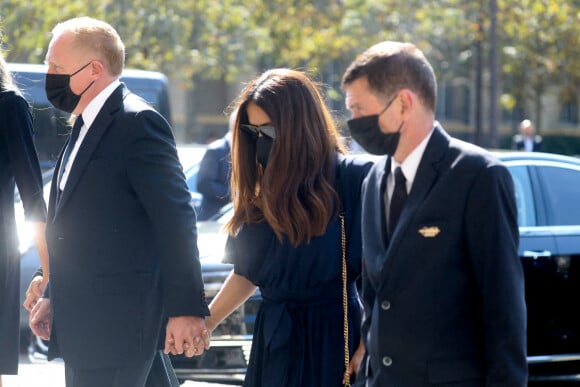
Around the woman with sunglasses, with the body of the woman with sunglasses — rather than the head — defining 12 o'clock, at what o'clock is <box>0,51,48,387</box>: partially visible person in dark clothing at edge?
The partially visible person in dark clothing at edge is roughly at 2 o'clock from the woman with sunglasses.

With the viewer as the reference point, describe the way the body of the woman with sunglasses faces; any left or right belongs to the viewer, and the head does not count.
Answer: facing the viewer and to the left of the viewer

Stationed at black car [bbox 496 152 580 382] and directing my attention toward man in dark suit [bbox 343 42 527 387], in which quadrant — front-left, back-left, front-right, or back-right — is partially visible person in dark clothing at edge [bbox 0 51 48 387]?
front-right

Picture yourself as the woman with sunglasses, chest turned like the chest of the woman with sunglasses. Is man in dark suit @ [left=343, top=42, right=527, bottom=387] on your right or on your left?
on your left

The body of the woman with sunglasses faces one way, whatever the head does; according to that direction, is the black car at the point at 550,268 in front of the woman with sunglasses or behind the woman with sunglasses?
behind

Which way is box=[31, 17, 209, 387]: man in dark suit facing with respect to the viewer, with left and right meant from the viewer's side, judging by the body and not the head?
facing to the left of the viewer

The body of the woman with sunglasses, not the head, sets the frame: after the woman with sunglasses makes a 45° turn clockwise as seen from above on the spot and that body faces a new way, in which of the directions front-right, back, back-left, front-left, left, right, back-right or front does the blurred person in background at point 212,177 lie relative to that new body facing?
right

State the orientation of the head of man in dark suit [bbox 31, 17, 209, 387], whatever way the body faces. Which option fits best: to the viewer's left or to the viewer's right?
to the viewer's left

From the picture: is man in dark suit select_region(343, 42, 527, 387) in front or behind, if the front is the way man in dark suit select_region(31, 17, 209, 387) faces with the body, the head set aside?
behind

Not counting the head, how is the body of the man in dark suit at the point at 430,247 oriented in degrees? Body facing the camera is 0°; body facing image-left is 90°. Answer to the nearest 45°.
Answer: approximately 45°

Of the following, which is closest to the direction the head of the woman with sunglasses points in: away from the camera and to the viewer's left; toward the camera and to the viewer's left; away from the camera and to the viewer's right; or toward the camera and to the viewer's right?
toward the camera and to the viewer's left

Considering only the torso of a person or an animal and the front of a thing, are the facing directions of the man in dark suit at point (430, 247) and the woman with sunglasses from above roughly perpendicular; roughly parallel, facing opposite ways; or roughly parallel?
roughly parallel

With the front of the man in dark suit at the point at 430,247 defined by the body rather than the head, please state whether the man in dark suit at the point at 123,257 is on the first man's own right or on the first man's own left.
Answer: on the first man's own right

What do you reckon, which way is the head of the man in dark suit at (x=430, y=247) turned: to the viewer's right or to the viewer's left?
to the viewer's left
